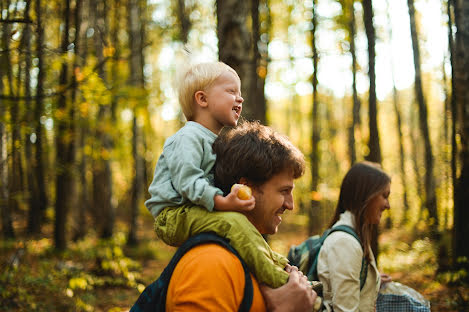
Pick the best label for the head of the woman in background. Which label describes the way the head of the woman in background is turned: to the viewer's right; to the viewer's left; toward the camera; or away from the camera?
to the viewer's right

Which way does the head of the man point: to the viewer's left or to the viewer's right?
to the viewer's right

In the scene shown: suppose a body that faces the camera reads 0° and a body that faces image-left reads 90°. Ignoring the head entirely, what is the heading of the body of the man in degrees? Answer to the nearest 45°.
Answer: approximately 270°

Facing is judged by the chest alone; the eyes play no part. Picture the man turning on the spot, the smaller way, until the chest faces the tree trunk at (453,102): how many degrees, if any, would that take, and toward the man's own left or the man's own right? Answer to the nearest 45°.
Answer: approximately 45° to the man's own left

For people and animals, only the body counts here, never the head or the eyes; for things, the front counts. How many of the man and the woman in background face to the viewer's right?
2

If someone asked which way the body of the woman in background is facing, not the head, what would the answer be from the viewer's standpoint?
to the viewer's right

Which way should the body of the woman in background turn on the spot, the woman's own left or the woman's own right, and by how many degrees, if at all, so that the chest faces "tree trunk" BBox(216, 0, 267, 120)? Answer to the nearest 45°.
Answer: approximately 135° to the woman's own left

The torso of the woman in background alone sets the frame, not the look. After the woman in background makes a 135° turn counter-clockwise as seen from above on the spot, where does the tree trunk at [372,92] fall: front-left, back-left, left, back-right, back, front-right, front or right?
front-right
